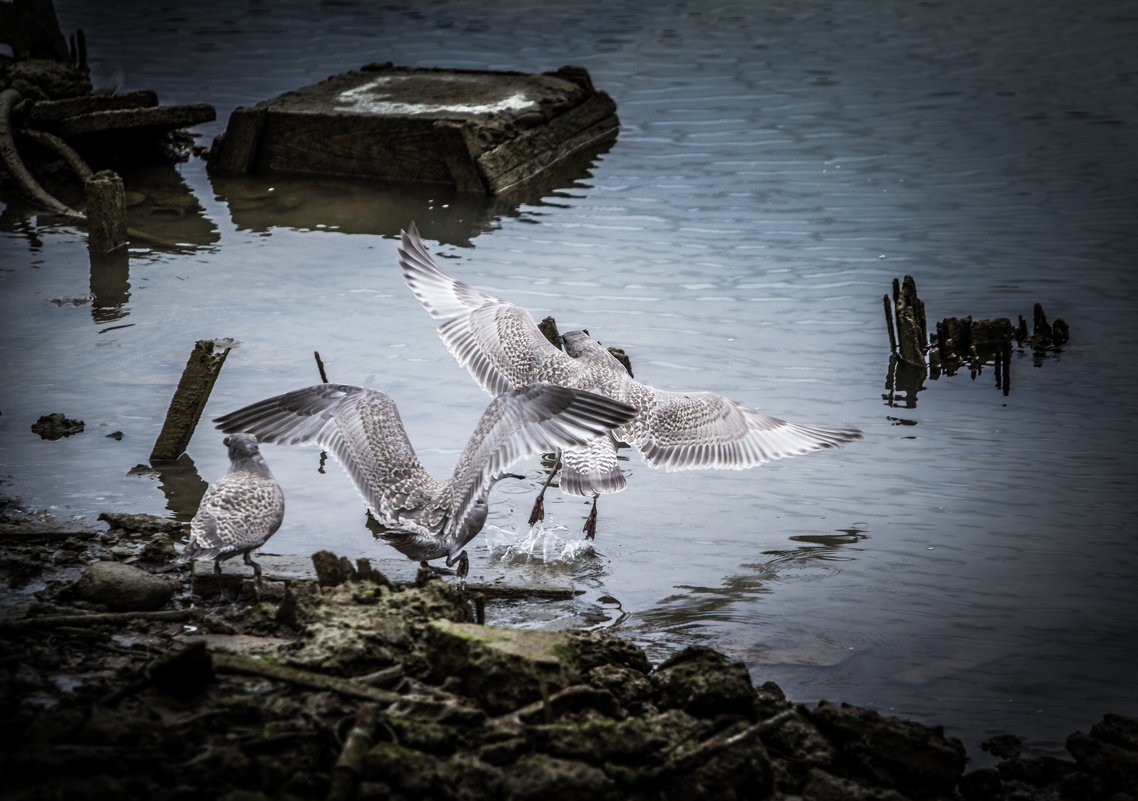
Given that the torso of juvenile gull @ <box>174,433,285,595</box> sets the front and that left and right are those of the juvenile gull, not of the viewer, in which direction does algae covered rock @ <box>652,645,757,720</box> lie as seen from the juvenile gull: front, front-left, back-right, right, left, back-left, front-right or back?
right

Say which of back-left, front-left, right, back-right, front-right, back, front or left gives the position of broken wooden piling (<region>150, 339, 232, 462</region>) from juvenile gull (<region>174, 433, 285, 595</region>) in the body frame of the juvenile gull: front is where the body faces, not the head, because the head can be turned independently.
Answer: front-left

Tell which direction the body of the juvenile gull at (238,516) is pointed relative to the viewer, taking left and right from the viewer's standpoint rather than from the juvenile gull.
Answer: facing away from the viewer and to the right of the viewer

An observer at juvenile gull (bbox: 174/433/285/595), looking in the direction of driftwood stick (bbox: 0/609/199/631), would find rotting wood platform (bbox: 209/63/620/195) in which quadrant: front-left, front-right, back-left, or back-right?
back-right

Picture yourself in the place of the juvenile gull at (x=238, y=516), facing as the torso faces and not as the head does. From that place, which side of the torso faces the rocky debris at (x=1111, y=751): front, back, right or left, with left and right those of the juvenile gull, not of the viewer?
right

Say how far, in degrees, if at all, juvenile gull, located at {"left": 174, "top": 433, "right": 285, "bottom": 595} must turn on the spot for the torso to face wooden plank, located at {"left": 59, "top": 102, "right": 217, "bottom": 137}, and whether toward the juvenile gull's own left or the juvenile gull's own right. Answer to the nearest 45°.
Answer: approximately 45° to the juvenile gull's own left

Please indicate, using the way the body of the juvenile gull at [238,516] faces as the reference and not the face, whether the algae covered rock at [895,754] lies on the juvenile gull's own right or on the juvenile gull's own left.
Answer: on the juvenile gull's own right

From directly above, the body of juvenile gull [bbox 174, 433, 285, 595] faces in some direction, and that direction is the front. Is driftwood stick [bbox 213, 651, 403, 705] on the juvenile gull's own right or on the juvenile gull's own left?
on the juvenile gull's own right

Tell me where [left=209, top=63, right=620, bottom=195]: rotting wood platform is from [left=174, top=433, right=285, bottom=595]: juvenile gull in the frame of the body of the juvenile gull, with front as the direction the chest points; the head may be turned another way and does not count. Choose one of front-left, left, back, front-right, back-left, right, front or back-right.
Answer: front-left

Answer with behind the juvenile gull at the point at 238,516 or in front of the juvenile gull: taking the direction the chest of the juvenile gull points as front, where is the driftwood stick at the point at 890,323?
in front

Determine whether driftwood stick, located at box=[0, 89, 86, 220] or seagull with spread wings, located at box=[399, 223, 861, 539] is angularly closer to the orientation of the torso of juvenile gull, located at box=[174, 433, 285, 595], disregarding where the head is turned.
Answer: the seagull with spread wings
